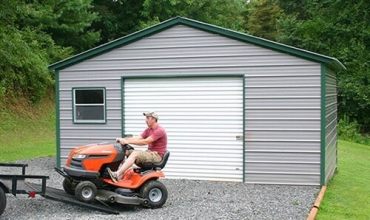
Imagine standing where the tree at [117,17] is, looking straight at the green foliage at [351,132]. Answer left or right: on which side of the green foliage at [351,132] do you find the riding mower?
right

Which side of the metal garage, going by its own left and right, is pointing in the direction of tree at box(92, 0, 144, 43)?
back

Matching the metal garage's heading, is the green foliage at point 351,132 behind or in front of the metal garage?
behind

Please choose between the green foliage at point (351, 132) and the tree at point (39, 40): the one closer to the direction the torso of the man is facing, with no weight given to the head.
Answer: the tree

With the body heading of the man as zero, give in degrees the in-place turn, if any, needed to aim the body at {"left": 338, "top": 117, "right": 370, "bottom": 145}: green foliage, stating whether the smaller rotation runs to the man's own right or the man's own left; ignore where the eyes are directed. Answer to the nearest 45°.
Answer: approximately 135° to the man's own right

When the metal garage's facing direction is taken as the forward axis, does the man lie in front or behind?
in front

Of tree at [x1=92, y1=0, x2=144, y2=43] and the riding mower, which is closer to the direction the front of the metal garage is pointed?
the riding mower

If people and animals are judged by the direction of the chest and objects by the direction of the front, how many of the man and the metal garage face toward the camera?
1

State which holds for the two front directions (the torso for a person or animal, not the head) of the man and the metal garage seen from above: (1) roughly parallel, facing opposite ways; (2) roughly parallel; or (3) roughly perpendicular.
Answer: roughly perpendicular

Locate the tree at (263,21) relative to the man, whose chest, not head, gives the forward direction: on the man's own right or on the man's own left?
on the man's own right

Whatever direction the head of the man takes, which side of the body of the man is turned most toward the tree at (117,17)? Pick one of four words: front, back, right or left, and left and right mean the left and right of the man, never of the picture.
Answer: right

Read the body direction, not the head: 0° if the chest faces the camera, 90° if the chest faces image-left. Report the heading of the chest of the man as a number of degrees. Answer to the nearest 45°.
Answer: approximately 90°

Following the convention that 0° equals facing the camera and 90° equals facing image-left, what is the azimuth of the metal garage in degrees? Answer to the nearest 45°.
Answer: approximately 0°
